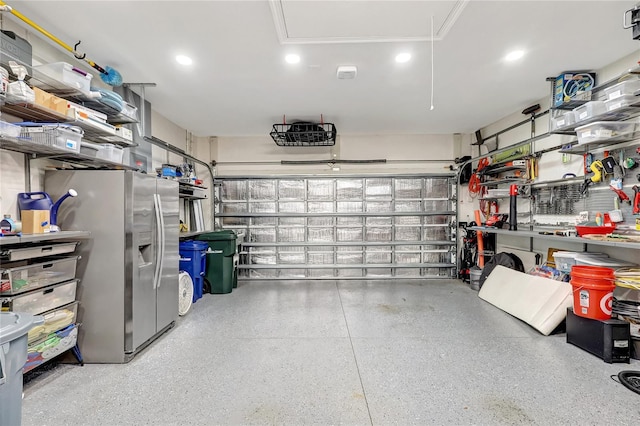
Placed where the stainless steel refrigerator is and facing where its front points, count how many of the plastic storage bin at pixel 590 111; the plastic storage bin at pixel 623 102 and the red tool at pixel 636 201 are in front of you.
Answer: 3

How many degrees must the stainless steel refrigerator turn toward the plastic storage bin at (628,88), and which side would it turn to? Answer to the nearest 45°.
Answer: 0° — it already faces it

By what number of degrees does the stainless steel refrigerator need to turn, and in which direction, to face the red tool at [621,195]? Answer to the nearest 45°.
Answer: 0° — it already faces it

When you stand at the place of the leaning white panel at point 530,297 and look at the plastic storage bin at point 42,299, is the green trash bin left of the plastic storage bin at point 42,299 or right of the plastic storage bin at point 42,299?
right

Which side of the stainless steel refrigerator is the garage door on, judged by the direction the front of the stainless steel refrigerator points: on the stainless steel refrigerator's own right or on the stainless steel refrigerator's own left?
on the stainless steel refrigerator's own left

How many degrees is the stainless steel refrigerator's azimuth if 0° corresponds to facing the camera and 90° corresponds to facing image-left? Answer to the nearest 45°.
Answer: approximately 315°
